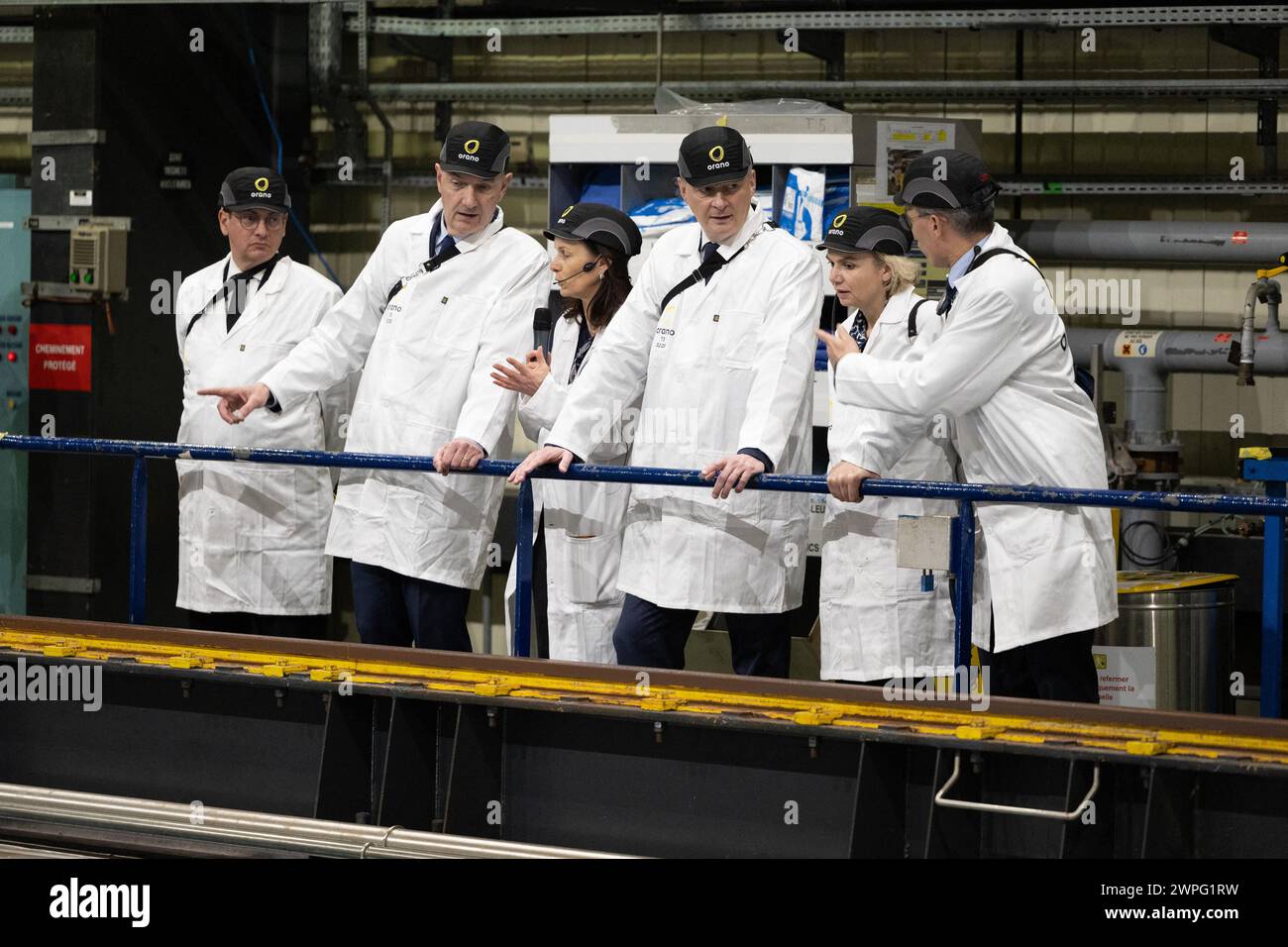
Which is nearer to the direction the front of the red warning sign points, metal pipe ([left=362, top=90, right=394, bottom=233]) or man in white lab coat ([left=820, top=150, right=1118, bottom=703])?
the man in white lab coat

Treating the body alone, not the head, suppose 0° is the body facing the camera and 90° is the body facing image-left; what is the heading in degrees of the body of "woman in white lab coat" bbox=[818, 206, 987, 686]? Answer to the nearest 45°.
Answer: approximately 45°

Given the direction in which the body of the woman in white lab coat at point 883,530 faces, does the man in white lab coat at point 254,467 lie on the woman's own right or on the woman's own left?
on the woman's own right

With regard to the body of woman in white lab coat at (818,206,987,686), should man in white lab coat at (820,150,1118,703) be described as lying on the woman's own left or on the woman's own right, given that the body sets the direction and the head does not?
on the woman's own left

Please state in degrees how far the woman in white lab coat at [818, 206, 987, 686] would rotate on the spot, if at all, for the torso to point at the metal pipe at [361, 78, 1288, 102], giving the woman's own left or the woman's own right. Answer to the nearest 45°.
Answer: approximately 135° to the woman's own right

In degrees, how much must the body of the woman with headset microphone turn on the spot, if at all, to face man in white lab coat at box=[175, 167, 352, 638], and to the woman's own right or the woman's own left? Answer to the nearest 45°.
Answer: approximately 90° to the woman's own right

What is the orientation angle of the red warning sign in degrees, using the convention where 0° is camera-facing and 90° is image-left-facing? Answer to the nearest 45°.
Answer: approximately 0°

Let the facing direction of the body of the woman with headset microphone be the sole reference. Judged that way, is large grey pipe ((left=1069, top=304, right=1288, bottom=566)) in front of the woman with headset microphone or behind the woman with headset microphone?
behind

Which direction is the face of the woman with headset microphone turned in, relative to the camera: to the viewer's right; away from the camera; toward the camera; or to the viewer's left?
to the viewer's left

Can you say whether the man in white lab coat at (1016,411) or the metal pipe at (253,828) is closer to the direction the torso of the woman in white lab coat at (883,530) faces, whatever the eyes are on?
the metal pipe

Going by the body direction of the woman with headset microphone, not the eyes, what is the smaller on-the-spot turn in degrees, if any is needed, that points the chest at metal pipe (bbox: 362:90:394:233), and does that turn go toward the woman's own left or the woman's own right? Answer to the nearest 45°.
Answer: approximately 135° to the woman's own right

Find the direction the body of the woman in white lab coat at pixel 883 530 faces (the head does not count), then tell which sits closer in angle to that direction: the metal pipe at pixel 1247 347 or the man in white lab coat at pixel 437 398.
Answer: the man in white lab coat
